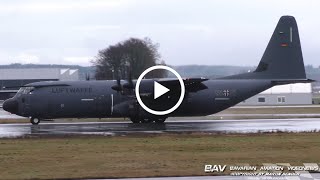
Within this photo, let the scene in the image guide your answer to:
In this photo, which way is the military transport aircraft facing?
to the viewer's left
